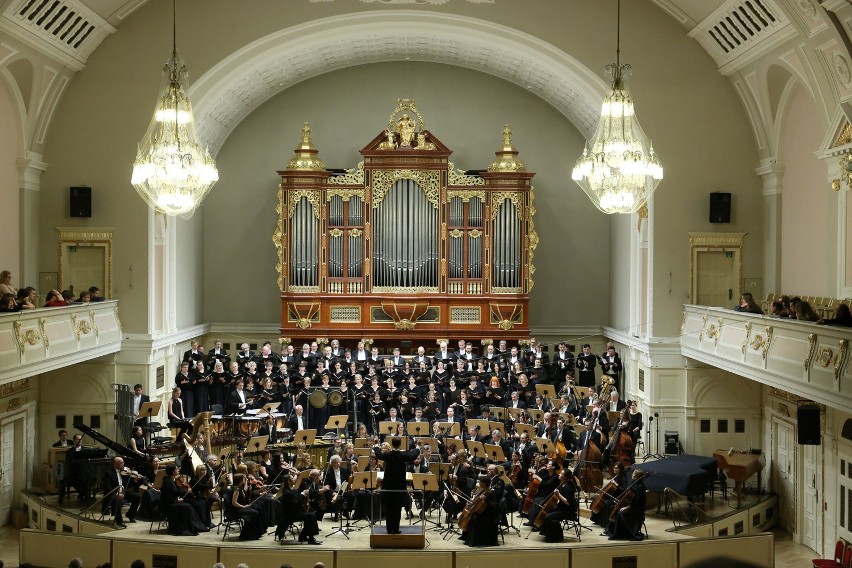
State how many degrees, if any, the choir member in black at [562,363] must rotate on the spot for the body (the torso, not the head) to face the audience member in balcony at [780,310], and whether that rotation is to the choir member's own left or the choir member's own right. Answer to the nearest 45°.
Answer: approximately 45° to the choir member's own left

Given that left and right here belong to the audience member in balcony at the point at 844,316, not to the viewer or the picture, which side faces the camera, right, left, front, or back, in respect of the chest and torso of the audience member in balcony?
left

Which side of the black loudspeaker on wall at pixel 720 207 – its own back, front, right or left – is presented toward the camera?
front

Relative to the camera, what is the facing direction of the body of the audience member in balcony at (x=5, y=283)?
to the viewer's right

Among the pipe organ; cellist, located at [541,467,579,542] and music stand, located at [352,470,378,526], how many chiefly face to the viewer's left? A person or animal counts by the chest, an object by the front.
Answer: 1

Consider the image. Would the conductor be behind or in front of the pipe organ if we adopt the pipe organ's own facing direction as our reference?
in front

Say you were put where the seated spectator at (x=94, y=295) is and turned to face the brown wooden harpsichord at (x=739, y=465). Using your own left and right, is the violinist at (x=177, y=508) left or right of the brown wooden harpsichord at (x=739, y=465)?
right

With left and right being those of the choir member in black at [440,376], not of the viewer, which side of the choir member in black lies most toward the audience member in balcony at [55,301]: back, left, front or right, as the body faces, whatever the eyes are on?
right

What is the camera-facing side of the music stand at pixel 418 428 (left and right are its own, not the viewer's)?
back

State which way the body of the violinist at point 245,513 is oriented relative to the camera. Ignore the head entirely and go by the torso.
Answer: to the viewer's right

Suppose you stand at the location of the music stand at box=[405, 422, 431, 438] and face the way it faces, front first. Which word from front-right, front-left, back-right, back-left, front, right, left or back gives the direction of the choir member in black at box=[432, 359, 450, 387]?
front

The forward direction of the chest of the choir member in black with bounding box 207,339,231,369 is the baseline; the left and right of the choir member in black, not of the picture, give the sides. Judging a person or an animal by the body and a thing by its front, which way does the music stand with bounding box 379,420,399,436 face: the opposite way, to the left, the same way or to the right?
the opposite way

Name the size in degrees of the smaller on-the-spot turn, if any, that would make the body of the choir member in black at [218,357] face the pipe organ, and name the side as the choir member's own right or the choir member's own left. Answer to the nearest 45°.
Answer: approximately 90° to the choir member's own left

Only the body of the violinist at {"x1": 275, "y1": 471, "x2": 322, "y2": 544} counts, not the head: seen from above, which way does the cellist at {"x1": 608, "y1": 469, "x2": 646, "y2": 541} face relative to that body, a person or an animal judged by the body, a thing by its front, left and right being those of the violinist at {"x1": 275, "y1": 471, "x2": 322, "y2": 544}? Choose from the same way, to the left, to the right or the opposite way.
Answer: the opposite way

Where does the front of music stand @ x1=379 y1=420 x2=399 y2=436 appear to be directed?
away from the camera

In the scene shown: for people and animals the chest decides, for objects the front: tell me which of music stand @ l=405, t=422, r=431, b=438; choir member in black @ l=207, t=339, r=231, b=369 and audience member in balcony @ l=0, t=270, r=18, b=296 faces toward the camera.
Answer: the choir member in black

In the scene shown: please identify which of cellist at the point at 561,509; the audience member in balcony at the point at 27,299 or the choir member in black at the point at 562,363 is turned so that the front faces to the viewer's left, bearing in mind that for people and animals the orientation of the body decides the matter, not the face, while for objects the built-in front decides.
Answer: the cellist

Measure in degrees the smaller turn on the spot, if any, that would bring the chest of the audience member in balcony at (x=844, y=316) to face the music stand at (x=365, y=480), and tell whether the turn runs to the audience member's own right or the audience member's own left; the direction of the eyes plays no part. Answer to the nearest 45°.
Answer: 0° — they already face it
